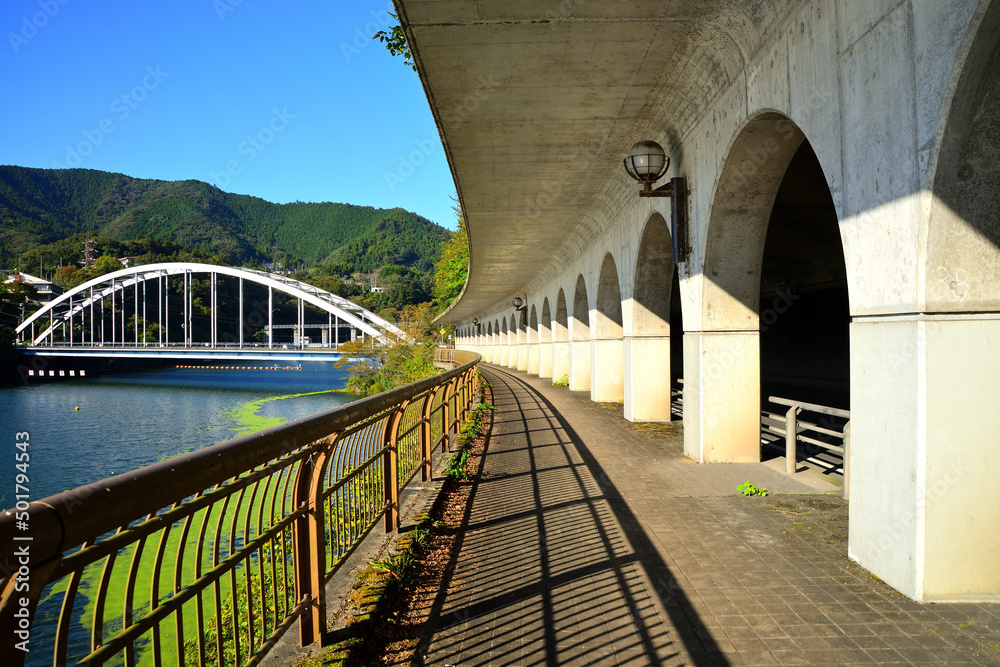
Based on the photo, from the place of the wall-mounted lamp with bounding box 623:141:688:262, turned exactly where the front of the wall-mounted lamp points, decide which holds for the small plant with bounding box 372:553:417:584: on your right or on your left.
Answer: on your left

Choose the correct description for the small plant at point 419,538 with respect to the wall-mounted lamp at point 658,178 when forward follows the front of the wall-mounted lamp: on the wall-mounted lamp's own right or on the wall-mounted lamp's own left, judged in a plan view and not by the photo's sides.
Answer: on the wall-mounted lamp's own left

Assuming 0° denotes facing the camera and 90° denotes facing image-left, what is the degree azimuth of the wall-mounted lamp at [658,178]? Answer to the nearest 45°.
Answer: approximately 90°
